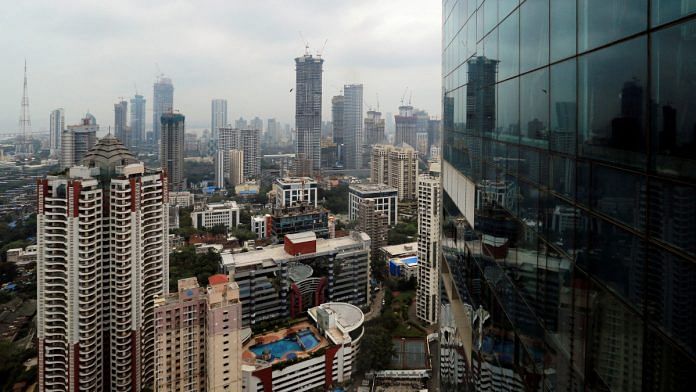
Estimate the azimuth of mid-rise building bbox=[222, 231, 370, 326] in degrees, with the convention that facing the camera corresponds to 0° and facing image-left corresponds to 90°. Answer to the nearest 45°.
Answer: approximately 0°

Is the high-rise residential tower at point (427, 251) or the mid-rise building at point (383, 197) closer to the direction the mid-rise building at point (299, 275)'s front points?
the high-rise residential tower

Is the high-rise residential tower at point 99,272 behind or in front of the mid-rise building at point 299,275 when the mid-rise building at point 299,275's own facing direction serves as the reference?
in front

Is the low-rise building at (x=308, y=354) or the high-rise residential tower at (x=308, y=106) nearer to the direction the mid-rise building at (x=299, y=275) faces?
the low-rise building

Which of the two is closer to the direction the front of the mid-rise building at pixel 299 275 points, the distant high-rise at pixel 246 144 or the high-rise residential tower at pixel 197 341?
the high-rise residential tower

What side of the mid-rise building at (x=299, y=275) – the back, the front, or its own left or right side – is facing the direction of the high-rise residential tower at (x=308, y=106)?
back

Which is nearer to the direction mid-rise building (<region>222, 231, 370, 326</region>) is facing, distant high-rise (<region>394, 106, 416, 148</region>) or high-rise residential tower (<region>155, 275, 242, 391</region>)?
the high-rise residential tower

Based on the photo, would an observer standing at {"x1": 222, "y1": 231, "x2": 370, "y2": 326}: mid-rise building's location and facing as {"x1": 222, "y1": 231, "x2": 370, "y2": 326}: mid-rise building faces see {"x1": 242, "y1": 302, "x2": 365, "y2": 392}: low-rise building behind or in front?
in front

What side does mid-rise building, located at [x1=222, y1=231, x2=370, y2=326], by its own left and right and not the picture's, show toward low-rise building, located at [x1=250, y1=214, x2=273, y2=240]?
back

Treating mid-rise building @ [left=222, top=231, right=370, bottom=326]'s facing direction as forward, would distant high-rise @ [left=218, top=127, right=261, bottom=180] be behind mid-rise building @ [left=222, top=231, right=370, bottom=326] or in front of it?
behind
